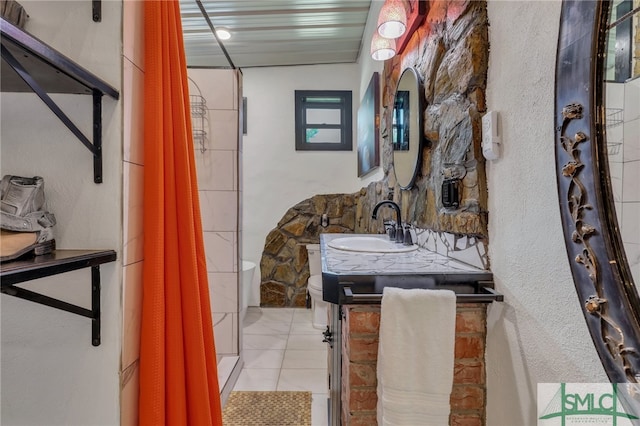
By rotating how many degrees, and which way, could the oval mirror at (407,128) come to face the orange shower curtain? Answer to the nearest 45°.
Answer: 0° — it already faces it

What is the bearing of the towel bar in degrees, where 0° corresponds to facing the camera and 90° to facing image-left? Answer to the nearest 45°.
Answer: approximately 0°

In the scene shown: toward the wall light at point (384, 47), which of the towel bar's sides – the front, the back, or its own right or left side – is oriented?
back

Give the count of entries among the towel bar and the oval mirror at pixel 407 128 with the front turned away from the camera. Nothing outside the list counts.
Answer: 0

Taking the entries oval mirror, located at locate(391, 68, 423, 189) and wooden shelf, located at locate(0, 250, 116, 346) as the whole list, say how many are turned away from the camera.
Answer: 0

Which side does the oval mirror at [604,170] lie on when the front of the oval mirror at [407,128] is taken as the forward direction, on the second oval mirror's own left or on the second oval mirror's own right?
on the second oval mirror's own left

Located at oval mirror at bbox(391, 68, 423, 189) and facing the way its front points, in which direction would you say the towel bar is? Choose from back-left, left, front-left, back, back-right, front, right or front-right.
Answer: front-left

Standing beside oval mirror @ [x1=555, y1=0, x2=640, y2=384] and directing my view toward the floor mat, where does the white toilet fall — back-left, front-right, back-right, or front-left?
front-right

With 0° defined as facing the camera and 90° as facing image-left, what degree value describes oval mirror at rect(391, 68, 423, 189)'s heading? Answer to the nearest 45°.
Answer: approximately 45°
